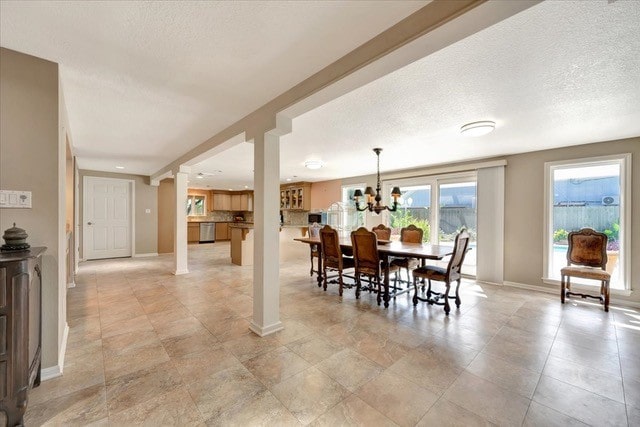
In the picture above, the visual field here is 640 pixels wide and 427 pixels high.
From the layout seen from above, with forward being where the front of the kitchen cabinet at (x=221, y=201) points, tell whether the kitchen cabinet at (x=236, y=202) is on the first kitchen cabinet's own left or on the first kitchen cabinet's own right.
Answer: on the first kitchen cabinet's own left

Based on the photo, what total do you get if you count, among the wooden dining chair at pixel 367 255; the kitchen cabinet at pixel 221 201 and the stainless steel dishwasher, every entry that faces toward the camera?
2

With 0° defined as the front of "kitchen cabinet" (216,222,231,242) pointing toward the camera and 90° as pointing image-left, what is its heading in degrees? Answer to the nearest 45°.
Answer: approximately 0°

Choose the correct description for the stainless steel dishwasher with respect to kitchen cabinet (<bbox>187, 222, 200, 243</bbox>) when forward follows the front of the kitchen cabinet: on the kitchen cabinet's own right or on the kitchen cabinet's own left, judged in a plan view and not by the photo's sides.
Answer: on the kitchen cabinet's own left

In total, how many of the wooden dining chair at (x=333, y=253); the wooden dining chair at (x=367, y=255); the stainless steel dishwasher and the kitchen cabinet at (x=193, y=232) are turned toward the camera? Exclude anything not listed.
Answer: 2

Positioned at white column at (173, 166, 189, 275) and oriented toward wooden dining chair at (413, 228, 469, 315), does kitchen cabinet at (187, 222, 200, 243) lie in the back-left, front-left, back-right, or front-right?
back-left

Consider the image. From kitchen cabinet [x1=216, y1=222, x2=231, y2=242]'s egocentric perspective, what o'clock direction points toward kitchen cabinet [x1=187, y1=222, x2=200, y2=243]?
kitchen cabinet [x1=187, y1=222, x2=200, y2=243] is roughly at 2 o'clock from kitchen cabinet [x1=216, y1=222, x2=231, y2=242].
